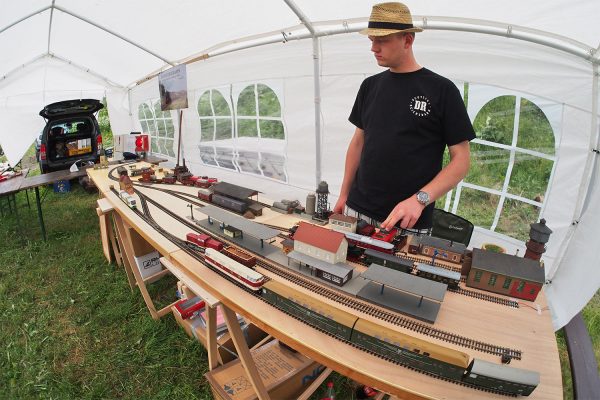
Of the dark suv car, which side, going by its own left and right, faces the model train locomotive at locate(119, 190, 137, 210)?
back

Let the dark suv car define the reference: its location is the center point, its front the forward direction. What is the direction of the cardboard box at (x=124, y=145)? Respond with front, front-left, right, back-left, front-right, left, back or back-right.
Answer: back-right

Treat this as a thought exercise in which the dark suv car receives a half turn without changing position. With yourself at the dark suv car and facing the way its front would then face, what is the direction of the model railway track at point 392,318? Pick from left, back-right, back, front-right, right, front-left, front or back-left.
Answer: front

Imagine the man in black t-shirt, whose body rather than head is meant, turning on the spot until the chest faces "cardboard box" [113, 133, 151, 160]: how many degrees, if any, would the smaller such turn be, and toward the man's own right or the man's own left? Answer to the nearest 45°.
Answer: approximately 90° to the man's own right

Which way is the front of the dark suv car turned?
away from the camera

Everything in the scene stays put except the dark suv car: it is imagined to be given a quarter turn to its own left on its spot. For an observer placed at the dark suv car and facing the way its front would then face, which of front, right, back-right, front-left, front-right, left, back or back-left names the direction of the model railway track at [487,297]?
left

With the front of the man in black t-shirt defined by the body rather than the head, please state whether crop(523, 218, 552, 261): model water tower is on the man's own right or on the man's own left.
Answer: on the man's own left

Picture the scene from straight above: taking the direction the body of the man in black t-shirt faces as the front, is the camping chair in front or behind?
behind

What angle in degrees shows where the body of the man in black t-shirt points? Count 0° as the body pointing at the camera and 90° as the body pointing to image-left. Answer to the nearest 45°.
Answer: approximately 45°

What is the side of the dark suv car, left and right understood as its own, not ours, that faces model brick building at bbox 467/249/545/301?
back

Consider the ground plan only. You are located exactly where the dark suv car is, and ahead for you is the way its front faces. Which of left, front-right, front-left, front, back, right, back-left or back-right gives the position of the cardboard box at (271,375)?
back

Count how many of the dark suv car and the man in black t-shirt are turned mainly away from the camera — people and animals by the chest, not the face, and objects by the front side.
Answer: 1

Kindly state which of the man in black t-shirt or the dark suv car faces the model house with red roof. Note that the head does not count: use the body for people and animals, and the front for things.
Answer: the man in black t-shirt

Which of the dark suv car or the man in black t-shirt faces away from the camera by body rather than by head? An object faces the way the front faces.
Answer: the dark suv car
